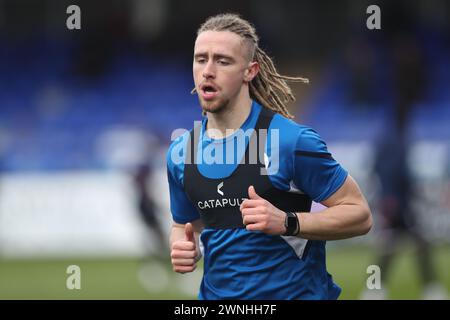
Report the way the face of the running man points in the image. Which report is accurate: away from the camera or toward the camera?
toward the camera

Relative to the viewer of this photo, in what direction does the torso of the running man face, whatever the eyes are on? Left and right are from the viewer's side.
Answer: facing the viewer and to the left of the viewer

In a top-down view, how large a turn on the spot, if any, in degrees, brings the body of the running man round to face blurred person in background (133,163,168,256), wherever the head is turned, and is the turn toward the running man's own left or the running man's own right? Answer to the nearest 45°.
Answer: approximately 135° to the running man's own right
